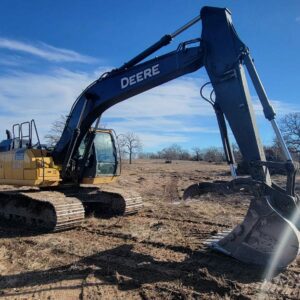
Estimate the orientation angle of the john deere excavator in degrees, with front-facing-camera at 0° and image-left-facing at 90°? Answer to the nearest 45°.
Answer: approximately 315°
